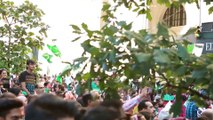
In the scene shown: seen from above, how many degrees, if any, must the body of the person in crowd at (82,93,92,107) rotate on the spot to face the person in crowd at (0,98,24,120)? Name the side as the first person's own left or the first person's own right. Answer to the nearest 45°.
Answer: approximately 135° to the first person's own left

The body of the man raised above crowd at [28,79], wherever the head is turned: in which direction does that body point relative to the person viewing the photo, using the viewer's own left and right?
facing the viewer and to the right of the viewer

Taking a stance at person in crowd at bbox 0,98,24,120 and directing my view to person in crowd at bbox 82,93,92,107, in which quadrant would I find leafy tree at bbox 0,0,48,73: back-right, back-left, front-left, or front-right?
front-left

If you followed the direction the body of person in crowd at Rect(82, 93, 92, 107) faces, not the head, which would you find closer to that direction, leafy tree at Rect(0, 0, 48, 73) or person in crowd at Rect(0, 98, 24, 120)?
the leafy tree

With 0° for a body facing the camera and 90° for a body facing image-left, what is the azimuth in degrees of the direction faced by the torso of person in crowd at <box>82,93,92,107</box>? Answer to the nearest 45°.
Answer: approximately 180°

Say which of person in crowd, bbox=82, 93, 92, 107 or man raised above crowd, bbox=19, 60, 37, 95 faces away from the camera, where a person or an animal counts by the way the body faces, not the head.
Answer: the person in crowd

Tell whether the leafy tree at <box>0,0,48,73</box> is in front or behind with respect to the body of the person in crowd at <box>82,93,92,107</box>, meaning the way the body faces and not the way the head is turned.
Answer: in front

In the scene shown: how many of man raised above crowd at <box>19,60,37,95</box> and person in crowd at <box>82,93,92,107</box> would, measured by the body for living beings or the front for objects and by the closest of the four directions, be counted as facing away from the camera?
1

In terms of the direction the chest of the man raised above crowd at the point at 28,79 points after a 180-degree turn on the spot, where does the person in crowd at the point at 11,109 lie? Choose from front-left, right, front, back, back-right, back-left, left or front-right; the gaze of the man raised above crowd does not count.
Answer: back-left
